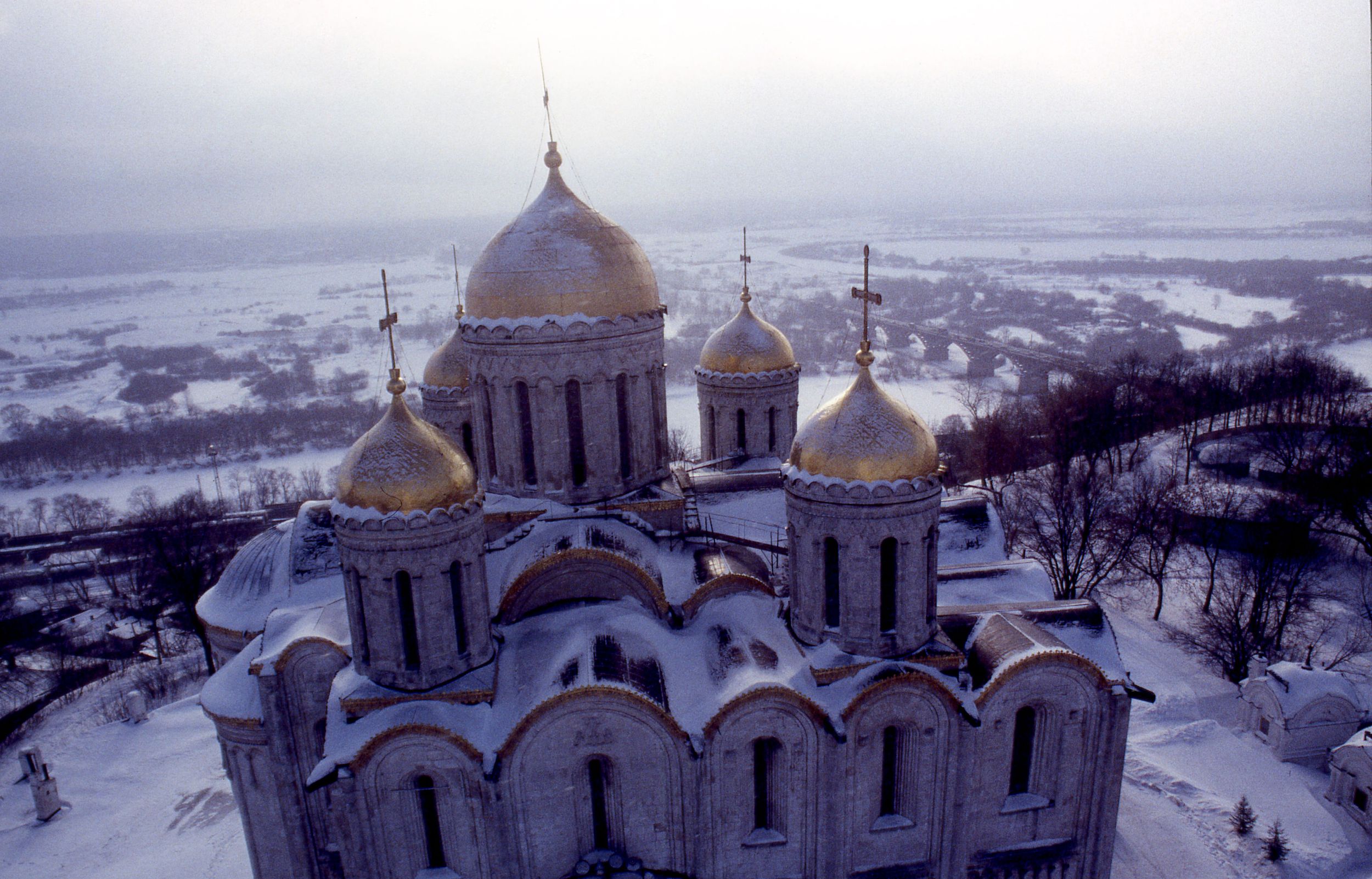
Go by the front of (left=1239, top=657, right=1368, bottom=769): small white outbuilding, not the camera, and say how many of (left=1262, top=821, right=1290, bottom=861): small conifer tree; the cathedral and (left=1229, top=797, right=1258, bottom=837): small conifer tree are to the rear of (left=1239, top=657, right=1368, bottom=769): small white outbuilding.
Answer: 0

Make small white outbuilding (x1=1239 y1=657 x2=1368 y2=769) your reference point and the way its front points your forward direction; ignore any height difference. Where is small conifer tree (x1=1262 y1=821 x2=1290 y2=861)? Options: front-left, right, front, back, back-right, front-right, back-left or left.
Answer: front-left

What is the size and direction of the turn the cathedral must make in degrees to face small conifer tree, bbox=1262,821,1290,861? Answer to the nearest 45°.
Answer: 0° — it already faces it

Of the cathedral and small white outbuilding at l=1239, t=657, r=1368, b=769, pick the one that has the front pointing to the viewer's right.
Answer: the cathedral

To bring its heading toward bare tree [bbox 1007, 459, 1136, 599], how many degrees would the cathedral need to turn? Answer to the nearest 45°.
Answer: approximately 45° to its left

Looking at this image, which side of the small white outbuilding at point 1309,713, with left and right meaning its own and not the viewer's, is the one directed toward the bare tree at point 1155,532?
right

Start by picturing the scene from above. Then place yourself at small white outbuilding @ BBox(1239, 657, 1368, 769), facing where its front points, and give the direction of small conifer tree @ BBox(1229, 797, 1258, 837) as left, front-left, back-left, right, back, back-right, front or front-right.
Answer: front-left

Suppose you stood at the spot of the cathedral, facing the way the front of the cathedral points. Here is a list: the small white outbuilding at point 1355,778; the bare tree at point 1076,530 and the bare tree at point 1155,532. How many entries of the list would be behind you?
0

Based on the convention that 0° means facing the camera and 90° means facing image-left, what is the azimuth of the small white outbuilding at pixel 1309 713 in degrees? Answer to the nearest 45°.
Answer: approximately 45°

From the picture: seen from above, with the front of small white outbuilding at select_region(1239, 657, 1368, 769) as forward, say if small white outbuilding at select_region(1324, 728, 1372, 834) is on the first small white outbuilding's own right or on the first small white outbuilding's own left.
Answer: on the first small white outbuilding's own left

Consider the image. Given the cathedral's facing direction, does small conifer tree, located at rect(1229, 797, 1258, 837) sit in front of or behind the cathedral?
in front

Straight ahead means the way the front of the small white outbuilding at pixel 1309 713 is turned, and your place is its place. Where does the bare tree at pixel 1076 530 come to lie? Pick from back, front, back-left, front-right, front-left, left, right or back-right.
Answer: right
